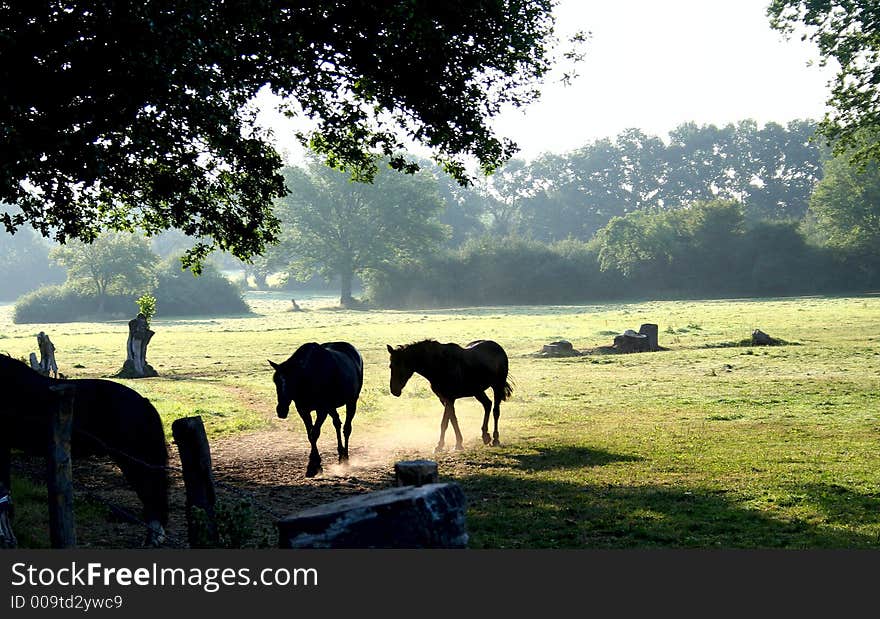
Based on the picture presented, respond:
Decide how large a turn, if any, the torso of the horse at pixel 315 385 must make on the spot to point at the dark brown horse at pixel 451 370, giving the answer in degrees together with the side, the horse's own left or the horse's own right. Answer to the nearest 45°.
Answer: approximately 180°

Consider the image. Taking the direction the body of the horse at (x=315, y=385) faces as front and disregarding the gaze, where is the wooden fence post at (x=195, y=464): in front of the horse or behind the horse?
in front

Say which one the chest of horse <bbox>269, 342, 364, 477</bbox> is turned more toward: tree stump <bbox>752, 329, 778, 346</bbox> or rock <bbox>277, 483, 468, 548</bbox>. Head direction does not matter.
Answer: the rock

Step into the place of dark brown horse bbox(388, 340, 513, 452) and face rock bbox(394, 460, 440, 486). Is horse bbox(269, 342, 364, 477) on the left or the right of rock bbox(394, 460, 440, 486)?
right

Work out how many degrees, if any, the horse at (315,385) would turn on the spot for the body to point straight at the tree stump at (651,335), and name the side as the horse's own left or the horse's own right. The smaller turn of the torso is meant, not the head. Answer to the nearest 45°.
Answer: approximately 180°

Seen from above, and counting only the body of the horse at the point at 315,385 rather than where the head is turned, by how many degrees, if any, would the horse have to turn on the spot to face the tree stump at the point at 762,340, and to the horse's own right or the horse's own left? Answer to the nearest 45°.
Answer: approximately 180°

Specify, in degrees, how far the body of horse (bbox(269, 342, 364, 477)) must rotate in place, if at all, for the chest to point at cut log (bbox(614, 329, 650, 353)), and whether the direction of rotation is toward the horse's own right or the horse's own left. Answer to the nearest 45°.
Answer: approximately 180°

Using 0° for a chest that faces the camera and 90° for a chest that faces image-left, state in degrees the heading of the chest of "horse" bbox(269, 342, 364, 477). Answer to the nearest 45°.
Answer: approximately 45°
